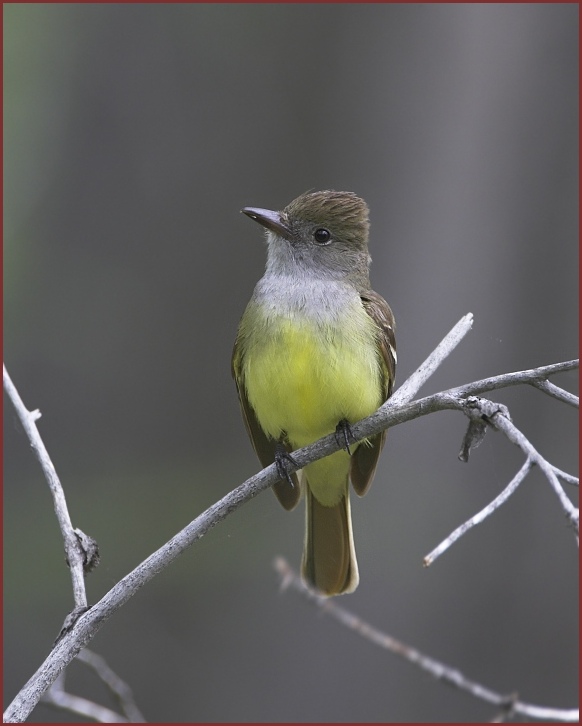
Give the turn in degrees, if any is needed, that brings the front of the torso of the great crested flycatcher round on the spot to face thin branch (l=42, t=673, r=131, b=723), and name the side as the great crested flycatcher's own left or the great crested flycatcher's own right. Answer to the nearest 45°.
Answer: approximately 45° to the great crested flycatcher's own right

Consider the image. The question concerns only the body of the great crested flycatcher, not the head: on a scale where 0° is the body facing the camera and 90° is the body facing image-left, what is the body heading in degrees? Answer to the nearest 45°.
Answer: approximately 0°
